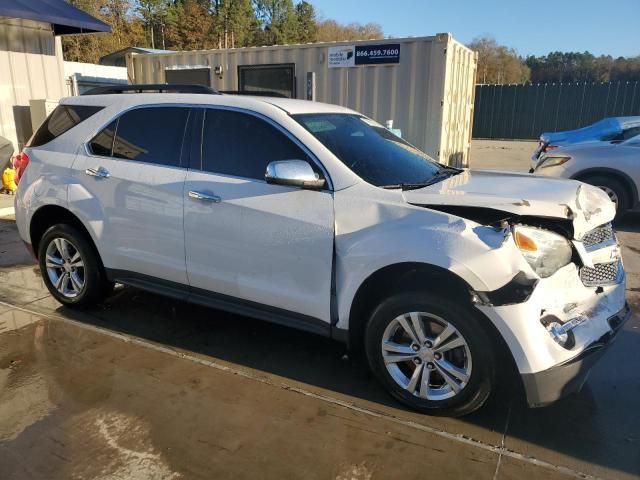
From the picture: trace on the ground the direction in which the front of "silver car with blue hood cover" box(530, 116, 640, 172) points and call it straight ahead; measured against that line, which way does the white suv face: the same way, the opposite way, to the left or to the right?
the opposite way

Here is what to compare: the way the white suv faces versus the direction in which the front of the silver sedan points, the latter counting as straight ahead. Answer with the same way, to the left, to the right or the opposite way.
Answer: the opposite way

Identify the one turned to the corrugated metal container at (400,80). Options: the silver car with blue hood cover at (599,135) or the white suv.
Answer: the silver car with blue hood cover

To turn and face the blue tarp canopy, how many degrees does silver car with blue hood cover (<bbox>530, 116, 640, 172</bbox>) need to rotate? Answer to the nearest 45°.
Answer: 0° — it already faces it

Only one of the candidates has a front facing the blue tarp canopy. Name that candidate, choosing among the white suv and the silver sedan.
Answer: the silver sedan

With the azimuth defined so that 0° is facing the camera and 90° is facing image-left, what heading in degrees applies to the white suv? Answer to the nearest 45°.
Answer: approximately 315°

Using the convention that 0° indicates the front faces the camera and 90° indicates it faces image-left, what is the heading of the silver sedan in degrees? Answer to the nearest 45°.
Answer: approximately 90°

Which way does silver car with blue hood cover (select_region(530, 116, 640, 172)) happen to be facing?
to the viewer's left

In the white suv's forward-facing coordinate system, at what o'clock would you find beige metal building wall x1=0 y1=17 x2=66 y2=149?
The beige metal building wall is roughly at 6 o'clock from the white suv.

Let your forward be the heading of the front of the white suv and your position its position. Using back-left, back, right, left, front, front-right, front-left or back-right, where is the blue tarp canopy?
back
